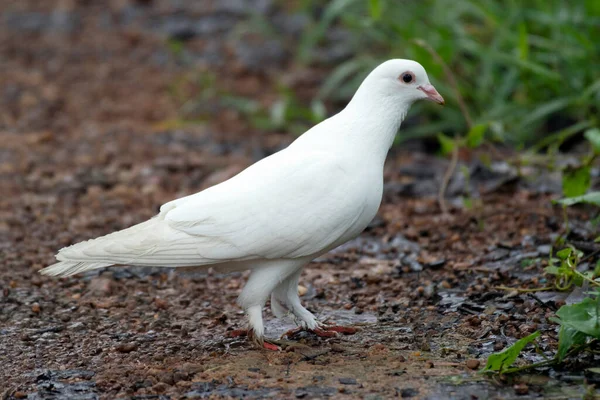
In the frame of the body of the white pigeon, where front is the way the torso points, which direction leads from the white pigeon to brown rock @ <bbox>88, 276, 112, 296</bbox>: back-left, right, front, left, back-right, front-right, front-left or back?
back-left

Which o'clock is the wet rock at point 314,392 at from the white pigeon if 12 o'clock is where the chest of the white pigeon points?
The wet rock is roughly at 3 o'clock from the white pigeon.

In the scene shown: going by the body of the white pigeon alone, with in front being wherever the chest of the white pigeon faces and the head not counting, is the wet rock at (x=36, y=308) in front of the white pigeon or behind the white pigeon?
behind

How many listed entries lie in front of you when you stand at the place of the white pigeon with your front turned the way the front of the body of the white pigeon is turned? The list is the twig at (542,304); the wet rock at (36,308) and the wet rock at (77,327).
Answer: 1

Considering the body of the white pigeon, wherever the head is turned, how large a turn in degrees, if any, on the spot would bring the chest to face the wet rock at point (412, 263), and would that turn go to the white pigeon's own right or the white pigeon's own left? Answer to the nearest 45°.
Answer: approximately 45° to the white pigeon's own left

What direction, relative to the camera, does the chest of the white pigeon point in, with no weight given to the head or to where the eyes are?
to the viewer's right

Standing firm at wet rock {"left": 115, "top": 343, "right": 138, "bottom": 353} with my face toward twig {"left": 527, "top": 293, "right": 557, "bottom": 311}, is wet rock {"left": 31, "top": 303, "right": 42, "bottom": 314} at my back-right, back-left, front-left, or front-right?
back-left

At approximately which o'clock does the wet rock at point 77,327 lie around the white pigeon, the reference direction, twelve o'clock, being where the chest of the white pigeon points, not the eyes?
The wet rock is roughly at 7 o'clock from the white pigeon.

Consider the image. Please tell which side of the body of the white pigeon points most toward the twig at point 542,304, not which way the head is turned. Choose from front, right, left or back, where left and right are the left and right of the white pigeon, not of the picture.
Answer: front

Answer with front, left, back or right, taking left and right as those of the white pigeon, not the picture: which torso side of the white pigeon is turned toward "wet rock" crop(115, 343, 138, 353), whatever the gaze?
back

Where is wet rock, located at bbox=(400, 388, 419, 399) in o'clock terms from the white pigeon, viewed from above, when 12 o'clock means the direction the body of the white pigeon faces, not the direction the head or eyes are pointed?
The wet rock is roughly at 2 o'clock from the white pigeon.
